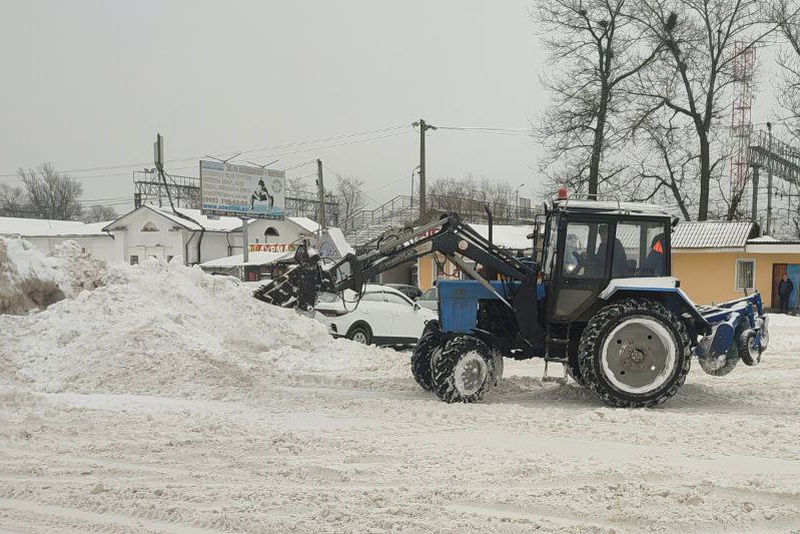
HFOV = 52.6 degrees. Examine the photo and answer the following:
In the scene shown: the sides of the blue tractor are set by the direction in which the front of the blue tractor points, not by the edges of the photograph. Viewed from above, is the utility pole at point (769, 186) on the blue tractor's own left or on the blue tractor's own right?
on the blue tractor's own right

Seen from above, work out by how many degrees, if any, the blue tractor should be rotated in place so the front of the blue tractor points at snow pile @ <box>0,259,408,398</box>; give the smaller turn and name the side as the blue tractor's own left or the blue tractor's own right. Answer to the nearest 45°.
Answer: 0° — it already faces it

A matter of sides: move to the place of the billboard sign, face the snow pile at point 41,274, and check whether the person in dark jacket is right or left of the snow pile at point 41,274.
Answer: left

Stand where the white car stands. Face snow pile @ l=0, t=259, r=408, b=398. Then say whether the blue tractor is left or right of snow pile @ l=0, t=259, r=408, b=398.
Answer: left

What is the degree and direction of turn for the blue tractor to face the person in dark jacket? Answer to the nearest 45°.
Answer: approximately 135° to its right

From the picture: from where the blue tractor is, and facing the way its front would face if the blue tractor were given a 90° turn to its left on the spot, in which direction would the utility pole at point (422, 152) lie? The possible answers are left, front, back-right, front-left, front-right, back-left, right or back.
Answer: back

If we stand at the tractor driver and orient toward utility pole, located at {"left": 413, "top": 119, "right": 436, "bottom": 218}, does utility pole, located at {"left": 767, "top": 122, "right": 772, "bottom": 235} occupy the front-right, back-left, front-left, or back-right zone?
front-right

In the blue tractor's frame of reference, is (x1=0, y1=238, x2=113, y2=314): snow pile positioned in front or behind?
in front

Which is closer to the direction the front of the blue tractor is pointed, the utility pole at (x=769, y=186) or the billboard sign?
the billboard sign

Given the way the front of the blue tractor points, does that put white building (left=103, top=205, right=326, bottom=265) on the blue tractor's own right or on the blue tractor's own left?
on the blue tractor's own right

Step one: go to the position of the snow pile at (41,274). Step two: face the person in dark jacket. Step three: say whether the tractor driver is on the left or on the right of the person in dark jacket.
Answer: right

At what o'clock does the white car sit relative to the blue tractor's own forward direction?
The white car is roughly at 2 o'clock from the blue tractor.

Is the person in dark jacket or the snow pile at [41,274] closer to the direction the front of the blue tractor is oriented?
the snow pile

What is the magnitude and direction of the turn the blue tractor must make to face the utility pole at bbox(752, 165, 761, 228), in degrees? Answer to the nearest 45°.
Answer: approximately 90° to its right

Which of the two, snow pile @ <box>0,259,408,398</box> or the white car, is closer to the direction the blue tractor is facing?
the snow pile

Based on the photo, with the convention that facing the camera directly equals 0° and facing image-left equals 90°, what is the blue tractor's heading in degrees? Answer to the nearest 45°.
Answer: approximately 90°

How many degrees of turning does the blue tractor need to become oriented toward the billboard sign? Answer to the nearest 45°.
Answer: approximately 45° to its right
